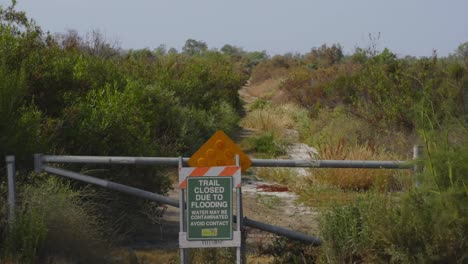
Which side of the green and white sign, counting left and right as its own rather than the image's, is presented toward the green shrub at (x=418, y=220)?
left

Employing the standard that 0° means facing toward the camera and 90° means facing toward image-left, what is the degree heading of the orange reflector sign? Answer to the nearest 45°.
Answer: approximately 0°

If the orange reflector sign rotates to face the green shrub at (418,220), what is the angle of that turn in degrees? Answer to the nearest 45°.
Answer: approximately 90° to its left

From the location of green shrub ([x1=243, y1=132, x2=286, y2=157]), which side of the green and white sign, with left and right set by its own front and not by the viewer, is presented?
back

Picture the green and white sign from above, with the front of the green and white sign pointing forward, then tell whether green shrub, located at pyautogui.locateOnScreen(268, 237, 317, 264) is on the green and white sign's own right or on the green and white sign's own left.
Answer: on the green and white sign's own left

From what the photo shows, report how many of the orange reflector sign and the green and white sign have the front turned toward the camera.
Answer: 2

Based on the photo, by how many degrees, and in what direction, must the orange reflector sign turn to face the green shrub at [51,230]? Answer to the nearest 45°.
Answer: approximately 90° to its right

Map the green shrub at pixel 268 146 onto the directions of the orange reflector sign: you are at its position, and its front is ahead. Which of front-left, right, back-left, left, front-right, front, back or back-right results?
back
